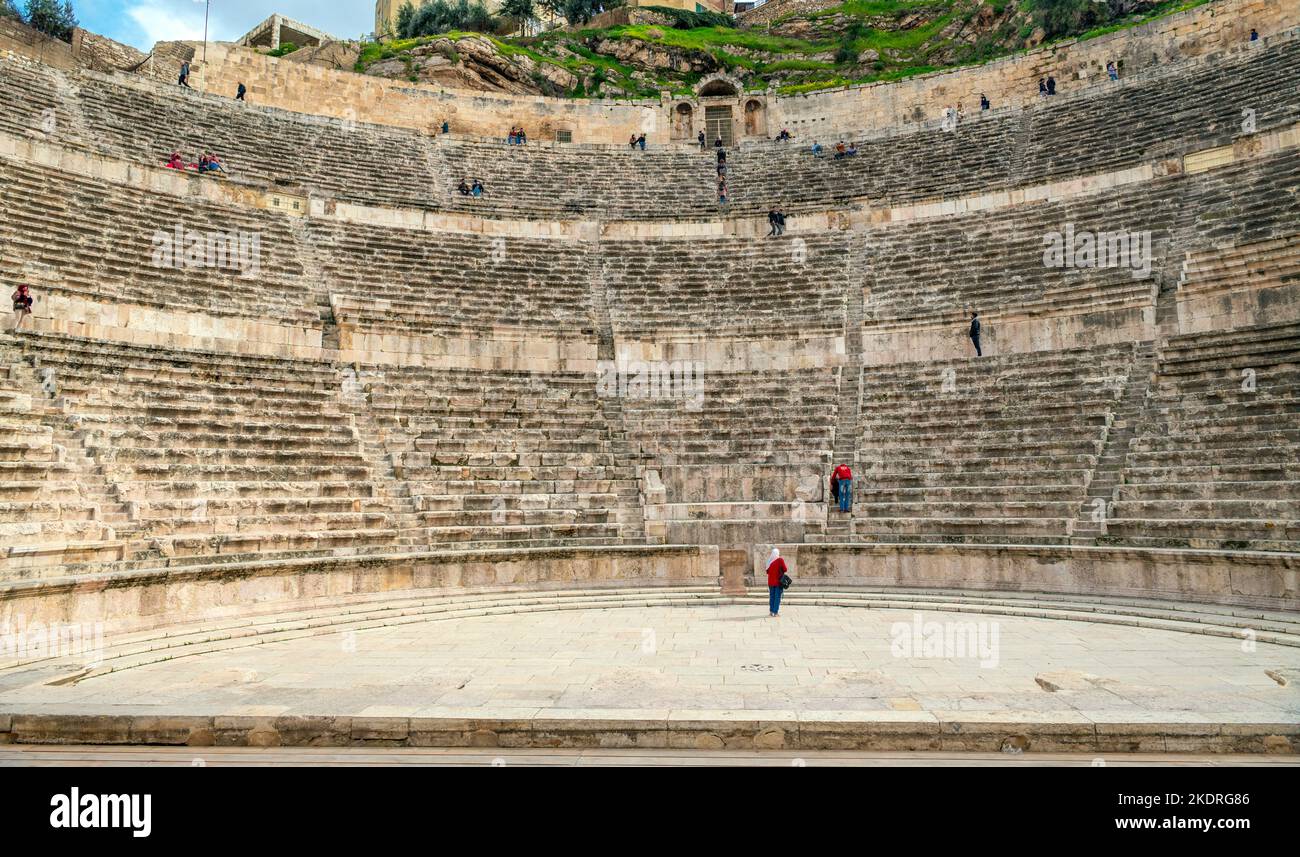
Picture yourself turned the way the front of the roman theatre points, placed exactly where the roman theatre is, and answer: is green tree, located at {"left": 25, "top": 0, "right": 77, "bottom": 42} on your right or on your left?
on your right

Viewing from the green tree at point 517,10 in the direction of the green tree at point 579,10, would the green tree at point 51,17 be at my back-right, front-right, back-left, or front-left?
back-right

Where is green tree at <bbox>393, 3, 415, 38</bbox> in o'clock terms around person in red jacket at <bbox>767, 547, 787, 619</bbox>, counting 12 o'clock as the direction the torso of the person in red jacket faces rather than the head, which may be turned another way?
The green tree is roughly at 11 o'clock from the person in red jacket.

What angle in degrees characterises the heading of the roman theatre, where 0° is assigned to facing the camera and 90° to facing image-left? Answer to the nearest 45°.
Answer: approximately 0°

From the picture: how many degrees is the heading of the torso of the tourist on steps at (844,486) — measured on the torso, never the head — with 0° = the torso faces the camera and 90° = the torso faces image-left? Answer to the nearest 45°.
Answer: approximately 180°

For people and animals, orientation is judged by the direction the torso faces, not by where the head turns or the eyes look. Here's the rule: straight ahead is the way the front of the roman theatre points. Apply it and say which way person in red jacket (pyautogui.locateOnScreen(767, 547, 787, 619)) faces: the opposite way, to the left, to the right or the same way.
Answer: the opposite way

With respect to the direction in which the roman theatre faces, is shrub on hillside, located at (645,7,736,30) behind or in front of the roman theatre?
behind

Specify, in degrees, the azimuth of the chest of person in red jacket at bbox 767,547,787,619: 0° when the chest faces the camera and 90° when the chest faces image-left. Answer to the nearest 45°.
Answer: approximately 180°

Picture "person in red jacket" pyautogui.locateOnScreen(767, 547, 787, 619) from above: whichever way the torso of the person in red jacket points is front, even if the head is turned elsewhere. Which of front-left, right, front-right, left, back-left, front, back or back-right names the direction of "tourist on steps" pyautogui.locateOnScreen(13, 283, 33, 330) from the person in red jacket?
left

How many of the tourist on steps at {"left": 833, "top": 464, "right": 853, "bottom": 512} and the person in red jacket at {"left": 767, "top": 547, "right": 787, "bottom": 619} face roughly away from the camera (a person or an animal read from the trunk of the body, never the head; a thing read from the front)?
2
